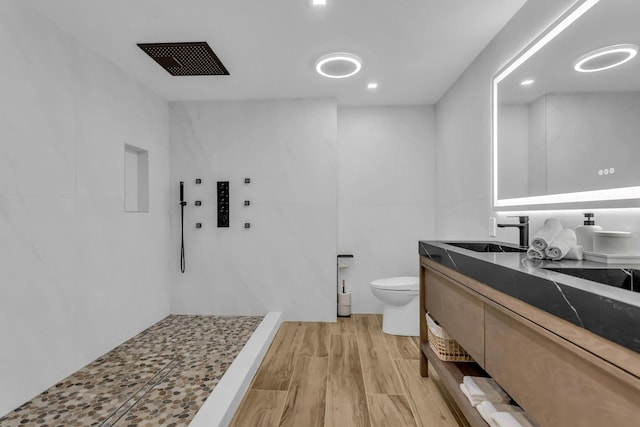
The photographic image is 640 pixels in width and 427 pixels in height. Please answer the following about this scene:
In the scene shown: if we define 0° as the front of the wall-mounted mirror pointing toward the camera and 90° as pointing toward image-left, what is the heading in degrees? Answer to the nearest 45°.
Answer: approximately 45°

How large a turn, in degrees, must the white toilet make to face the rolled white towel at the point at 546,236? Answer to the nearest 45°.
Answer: approximately 90° to its left

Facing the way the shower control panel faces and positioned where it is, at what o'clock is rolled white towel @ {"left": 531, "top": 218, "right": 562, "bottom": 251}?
The rolled white towel is roughly at 11 o'clock from the shower control panel.
